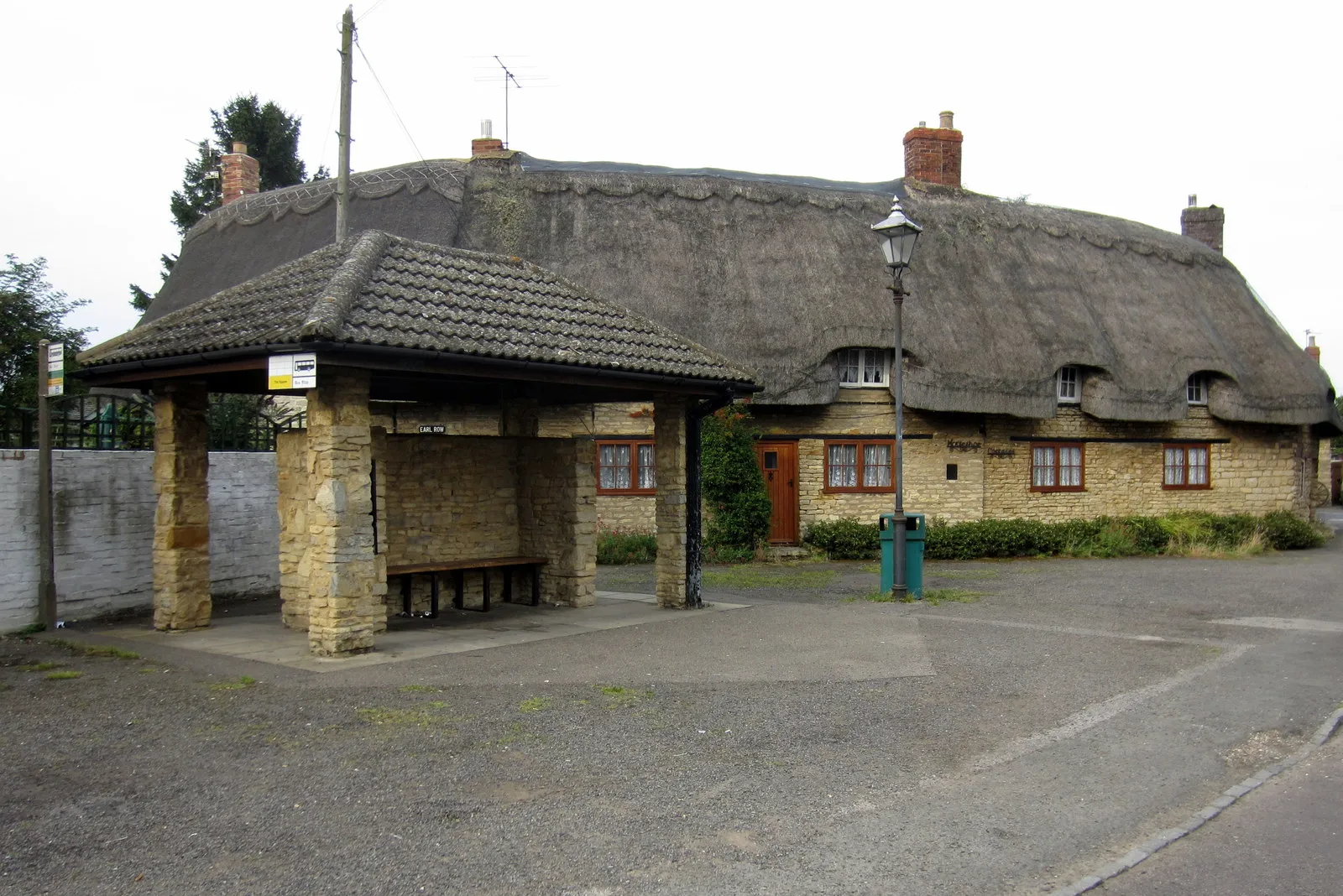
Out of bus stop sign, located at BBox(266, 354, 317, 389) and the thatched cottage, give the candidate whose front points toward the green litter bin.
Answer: the thatched cottage

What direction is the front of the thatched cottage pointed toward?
toward the camera

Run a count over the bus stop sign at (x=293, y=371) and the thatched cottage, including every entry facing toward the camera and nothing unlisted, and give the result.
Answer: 2

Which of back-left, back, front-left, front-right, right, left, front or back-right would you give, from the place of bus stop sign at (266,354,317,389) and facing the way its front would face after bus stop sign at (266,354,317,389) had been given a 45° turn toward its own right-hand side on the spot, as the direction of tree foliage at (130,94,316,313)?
back-right

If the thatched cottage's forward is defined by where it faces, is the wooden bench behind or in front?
in front

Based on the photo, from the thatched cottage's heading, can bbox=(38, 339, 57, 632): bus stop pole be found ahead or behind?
ahead

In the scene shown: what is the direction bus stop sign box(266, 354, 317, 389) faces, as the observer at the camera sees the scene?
facing the viewer

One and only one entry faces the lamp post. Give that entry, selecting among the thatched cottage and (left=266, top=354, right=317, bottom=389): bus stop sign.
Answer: the thatched cottage

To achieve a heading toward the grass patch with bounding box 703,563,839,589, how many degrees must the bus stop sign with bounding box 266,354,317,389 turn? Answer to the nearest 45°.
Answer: approximately 135° to its left

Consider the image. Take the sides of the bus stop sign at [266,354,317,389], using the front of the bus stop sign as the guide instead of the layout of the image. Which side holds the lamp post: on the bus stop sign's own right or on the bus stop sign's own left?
on the bus stop sign's own left
